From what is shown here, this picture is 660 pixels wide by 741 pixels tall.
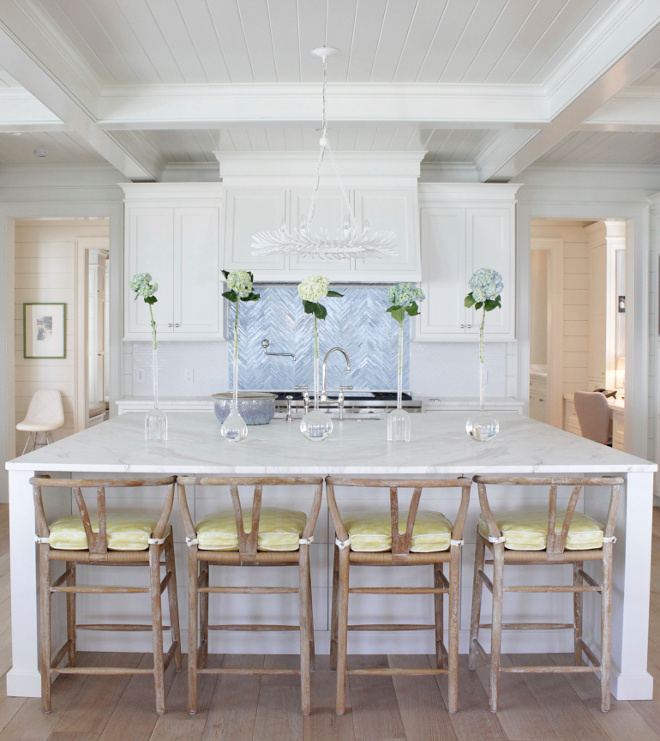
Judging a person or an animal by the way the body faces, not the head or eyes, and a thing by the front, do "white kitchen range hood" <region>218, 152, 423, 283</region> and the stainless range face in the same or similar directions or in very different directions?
same or similar directions

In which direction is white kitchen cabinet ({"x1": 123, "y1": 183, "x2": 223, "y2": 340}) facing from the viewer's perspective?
toward the camera

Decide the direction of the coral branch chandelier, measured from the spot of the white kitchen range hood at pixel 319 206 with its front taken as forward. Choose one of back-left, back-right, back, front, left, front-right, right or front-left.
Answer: front

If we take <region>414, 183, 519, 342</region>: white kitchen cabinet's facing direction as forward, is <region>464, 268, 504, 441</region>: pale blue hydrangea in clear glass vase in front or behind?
in front

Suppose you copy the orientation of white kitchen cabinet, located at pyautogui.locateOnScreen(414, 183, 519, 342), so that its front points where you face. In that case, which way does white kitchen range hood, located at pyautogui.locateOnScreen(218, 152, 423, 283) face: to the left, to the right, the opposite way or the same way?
the same way

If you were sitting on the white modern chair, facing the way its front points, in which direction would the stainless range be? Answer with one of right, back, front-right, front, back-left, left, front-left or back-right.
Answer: left

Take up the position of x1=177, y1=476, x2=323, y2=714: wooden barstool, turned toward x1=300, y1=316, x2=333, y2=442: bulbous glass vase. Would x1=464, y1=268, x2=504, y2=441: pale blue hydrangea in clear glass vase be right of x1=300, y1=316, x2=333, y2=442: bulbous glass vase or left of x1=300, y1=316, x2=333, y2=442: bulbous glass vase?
right

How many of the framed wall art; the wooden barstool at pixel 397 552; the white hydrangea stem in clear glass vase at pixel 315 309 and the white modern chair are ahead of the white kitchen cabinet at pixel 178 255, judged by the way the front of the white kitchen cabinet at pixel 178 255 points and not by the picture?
2

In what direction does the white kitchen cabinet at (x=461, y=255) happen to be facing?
toward the camera

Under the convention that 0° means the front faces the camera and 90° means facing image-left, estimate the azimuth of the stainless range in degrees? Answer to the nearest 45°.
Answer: approximately 0°

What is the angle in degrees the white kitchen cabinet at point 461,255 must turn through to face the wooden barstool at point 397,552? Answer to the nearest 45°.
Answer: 0° — it already faces it

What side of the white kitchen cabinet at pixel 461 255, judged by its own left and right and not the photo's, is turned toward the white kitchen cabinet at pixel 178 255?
right

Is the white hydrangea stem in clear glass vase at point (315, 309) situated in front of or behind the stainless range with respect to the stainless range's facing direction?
in front

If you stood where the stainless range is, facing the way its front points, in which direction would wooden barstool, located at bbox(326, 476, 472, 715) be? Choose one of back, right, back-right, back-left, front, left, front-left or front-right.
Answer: front

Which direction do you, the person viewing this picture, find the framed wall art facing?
facing the viewer

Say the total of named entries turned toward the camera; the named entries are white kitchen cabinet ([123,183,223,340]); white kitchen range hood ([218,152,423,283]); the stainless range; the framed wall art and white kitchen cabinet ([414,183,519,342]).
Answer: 5

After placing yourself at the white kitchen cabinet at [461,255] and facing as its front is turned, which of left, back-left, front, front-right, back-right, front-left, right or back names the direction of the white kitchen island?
front
